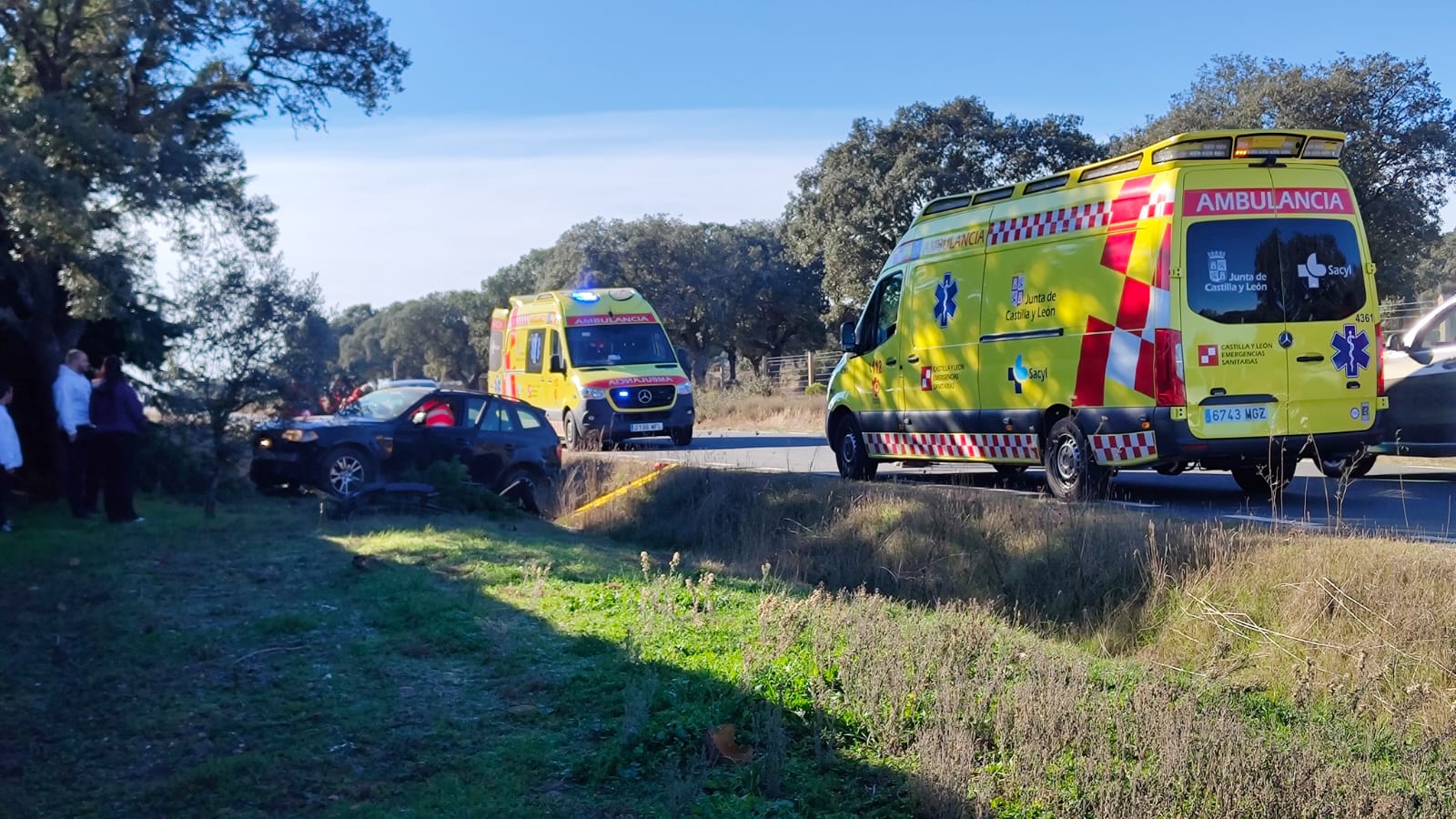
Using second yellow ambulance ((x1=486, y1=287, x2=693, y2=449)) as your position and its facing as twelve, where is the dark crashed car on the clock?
The dark crashed car is roughly at 2 o'clock from the second yellow ambulance.

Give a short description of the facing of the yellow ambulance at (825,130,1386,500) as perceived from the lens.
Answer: facing away from the viewer and to the left of the viewer

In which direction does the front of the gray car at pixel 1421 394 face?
to the viewer's left

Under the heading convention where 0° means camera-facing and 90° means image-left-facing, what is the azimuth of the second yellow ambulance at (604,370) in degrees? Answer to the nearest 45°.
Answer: approximately 315°

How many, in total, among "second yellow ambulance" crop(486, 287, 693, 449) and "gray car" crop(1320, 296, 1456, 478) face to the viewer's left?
1

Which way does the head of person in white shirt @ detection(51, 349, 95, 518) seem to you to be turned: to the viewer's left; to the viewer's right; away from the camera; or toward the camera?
to the viewer's right

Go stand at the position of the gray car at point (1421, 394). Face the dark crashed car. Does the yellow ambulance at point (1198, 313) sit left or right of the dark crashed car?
left

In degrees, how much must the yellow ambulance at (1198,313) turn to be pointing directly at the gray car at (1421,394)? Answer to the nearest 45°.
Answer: approximately 90° to its right

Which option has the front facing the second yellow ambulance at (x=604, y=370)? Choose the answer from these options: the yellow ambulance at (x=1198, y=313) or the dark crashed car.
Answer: the yellow ambulance
